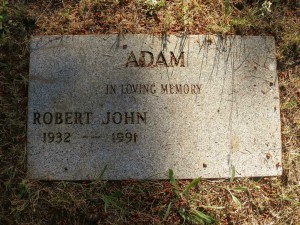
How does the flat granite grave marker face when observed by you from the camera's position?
facing the viewer
